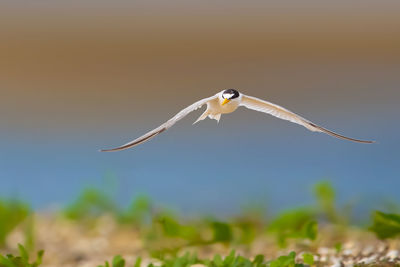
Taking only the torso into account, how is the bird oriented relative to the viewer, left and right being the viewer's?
facing the viewer
